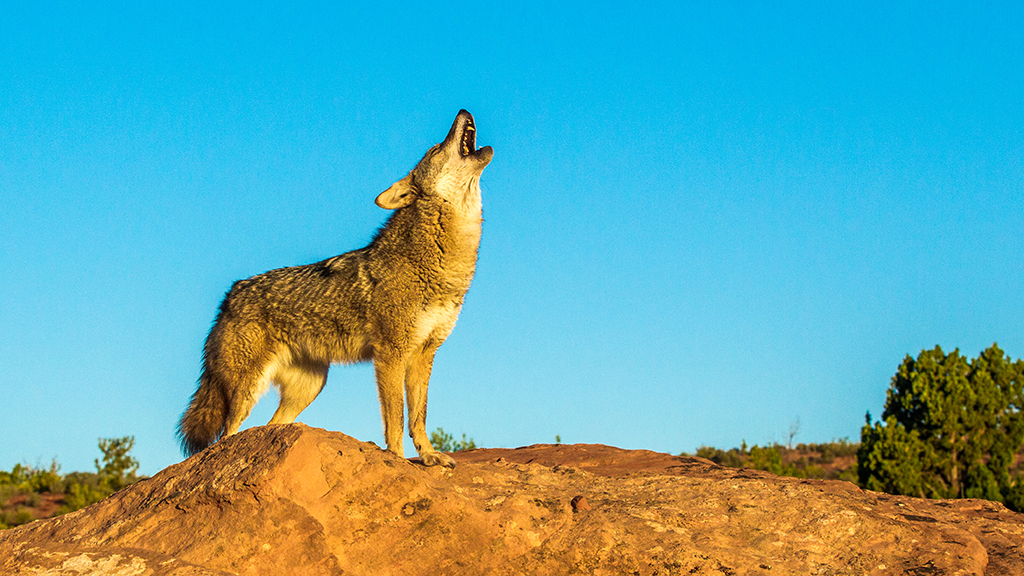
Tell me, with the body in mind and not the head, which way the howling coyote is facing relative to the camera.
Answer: to the viewer's right
